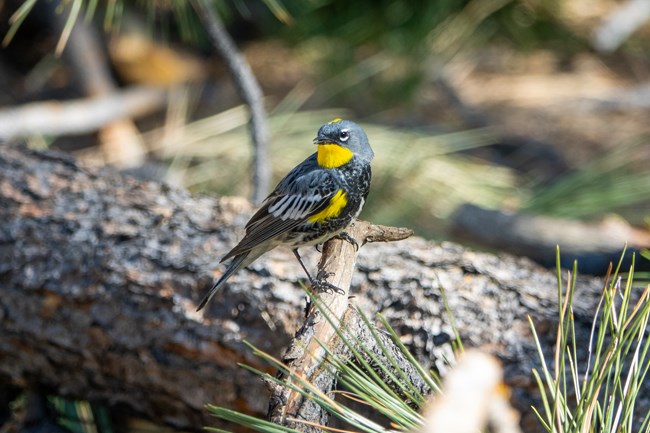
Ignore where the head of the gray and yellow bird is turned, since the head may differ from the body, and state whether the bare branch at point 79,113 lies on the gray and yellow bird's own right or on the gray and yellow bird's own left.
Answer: on the gray and yellow bird's own left

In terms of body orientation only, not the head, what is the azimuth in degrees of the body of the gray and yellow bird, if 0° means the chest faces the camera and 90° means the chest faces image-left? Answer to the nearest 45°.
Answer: approximately 270°
